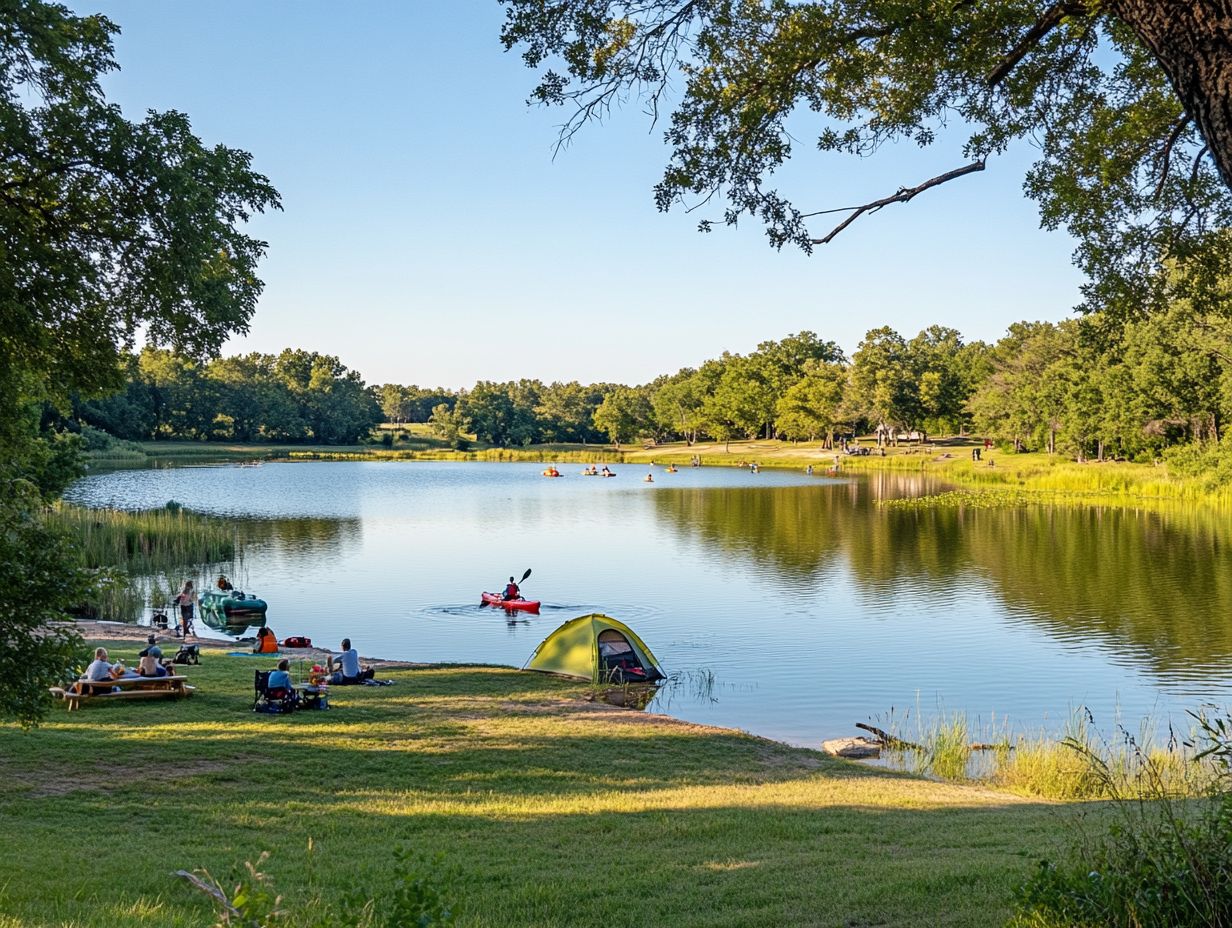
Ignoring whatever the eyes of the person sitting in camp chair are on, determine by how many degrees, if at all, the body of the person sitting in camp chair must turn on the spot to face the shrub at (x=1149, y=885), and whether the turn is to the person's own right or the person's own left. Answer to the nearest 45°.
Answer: approximately 135° to the person's own right

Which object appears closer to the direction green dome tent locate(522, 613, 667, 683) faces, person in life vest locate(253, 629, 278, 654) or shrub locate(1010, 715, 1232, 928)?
the shrub

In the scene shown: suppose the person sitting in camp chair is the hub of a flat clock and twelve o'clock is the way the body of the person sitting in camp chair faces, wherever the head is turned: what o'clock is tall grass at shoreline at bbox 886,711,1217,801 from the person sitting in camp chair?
The tall grass at shoreline is roughly at 2 o'clock from the person sitting in camp chair.

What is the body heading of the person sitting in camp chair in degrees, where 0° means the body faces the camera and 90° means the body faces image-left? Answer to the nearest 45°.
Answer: approximately 225°

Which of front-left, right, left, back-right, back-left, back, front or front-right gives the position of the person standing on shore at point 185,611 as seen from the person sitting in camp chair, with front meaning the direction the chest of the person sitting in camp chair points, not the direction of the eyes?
front-left

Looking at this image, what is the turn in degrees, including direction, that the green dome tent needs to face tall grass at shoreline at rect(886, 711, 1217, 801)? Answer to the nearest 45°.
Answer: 0° — it already faces it

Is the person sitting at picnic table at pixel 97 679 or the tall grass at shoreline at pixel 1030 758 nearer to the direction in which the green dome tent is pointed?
the tall grass at shoreline

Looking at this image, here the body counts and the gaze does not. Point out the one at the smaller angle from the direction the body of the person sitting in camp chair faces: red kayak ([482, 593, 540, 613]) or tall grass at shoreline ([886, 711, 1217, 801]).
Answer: the red kayak

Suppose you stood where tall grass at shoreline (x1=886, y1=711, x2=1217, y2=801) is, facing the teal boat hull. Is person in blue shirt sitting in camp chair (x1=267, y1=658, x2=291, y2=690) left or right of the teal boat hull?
left

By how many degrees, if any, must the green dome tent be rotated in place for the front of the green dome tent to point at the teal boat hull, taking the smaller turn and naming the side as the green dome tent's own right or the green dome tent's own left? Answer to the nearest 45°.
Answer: approximately 180°

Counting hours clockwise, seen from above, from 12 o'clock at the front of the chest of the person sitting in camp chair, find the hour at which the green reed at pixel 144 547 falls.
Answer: The green reed is roughly at 10 o'clock from the person sitting in camp chair.

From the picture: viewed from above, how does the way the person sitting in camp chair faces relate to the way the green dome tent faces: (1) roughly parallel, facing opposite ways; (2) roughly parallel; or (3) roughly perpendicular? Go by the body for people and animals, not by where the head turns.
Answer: roughly perpendicular

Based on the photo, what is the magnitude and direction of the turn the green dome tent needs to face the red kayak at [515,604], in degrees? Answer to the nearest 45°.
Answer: approximately 135° to its left

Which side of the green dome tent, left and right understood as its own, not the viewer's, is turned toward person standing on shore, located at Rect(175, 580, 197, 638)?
back

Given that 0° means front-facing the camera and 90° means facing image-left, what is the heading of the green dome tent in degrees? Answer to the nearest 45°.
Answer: approximately 315°

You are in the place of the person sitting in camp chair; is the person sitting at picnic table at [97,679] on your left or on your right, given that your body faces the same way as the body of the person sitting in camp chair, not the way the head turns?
on your left

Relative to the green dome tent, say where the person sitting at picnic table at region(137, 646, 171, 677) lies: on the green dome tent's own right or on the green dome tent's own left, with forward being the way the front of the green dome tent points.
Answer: on the green dome tent's own right
